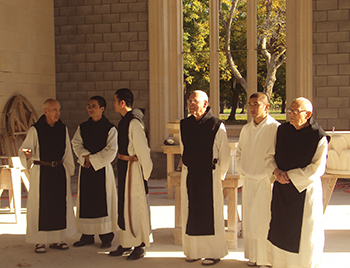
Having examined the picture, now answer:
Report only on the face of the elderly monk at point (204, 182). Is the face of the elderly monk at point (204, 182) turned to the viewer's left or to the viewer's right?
to the viewer's left

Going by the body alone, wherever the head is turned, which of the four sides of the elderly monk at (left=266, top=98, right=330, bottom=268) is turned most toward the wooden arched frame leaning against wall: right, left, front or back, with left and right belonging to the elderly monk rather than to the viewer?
right

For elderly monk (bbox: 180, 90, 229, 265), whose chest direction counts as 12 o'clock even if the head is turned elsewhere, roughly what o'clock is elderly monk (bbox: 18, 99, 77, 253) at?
elderly monk (bbox: 18, 99, 77, 253) is roughly at 2 o'clock from elderly monk (bbox: 180, 90, 229, 265).

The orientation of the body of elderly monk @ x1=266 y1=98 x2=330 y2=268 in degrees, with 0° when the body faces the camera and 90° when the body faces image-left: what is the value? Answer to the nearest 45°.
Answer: approximately 45°

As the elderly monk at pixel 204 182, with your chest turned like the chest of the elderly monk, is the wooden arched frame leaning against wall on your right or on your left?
on your right

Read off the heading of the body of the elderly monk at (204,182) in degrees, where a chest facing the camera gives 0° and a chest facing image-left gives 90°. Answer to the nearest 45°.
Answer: approximately 45°

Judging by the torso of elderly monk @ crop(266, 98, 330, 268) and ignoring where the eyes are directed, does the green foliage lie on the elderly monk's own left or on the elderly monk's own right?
on the elderly monk's own right

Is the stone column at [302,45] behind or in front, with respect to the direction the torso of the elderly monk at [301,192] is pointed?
behind

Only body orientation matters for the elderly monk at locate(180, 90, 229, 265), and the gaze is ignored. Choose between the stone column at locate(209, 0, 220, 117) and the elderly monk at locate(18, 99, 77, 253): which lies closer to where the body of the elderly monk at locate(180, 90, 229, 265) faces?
the elderly monk
